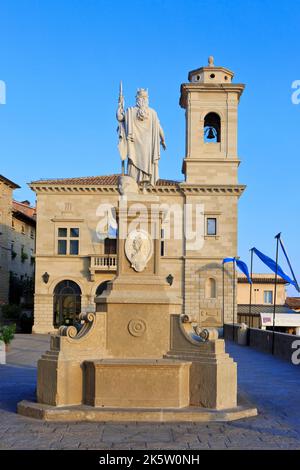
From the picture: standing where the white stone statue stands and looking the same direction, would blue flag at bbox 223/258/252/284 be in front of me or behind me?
behind

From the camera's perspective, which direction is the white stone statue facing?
toward the camera
